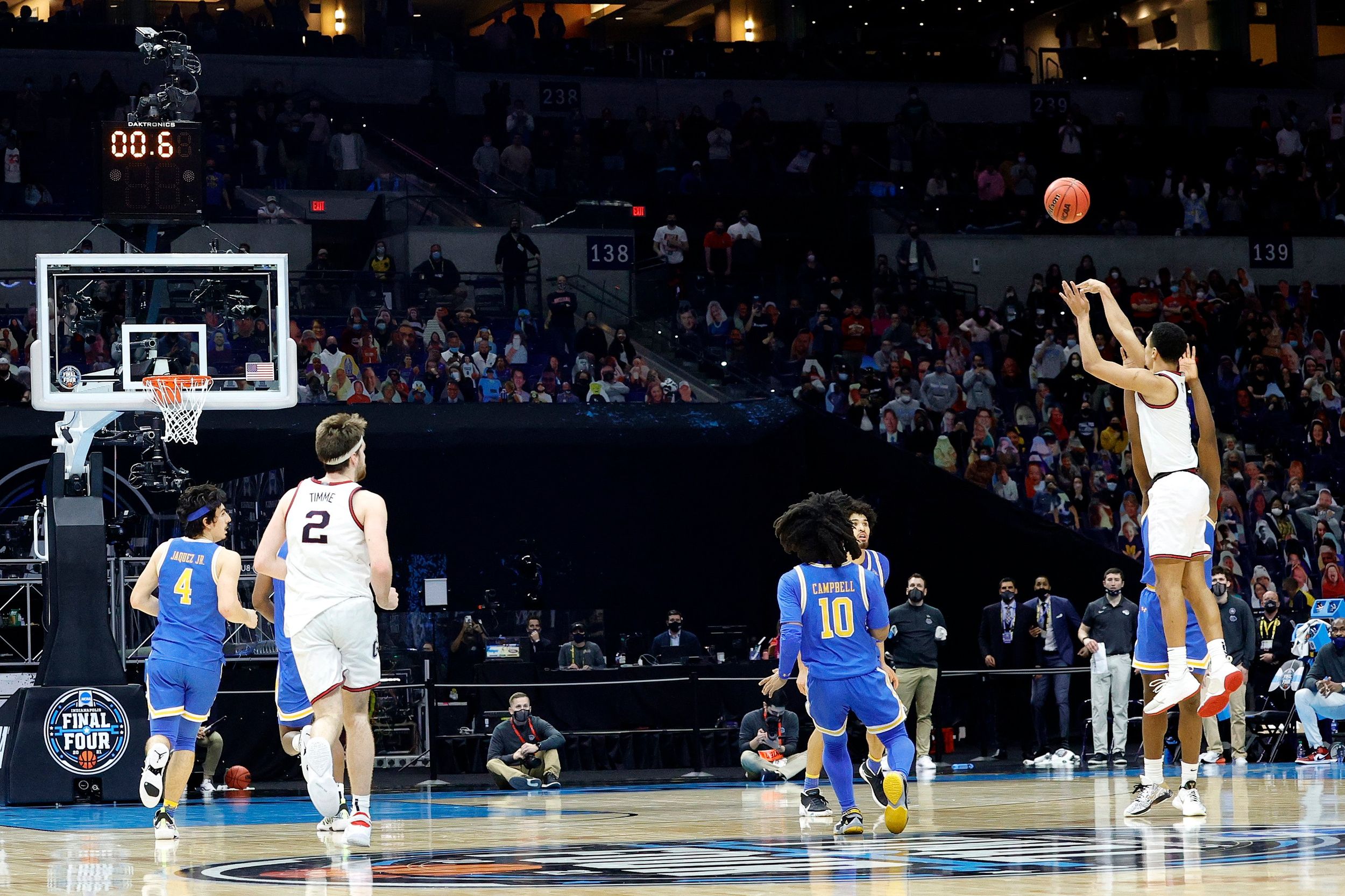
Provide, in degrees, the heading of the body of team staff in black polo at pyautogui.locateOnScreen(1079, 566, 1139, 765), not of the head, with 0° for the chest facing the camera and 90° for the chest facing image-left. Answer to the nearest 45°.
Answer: approximately 0°

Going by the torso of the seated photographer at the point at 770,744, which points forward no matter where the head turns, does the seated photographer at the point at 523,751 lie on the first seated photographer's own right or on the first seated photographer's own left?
on the first seated photographer's own right

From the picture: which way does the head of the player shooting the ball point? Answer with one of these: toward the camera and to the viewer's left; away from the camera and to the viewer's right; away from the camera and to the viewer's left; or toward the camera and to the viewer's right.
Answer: away from the camera and to the viewer's left

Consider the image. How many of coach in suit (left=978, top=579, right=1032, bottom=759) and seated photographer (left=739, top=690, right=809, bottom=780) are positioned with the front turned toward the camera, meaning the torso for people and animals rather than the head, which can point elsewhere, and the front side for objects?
2

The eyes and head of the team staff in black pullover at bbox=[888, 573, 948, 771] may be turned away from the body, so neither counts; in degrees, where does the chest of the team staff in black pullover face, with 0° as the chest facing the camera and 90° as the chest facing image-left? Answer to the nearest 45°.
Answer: approximately 0°
